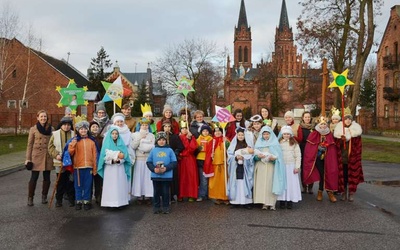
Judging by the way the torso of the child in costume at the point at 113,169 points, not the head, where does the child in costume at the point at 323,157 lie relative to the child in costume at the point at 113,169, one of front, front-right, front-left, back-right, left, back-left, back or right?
left

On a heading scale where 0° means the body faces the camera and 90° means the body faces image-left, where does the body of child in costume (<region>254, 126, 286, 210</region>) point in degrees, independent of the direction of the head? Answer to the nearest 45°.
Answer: approximately 0°

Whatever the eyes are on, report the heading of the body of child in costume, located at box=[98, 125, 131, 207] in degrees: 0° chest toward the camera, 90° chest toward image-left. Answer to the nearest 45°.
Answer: approximately 0°

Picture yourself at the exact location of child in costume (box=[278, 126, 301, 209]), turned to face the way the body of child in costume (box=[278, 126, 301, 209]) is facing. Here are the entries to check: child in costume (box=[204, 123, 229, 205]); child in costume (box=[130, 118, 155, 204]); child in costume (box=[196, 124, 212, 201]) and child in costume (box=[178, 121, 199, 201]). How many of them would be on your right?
4

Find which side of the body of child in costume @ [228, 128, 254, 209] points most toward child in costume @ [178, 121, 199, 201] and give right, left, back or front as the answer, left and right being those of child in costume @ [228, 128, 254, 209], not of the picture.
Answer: right

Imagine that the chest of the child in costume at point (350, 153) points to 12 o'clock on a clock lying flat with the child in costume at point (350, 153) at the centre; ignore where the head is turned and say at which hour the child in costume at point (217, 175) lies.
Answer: the child in costume at point (217, 175) is roughly at 2 o'clock from the child in costume at point (350, 153).

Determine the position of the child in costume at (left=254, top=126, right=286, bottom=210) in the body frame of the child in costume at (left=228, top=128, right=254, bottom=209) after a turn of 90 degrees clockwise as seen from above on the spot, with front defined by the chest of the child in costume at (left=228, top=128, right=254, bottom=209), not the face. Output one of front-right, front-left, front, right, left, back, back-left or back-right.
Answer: back
